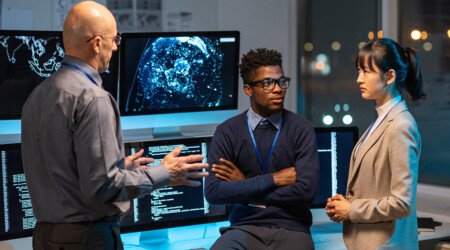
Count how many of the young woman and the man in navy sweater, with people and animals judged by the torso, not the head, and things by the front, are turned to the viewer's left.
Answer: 1

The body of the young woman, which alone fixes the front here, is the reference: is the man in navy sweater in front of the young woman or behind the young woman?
in front

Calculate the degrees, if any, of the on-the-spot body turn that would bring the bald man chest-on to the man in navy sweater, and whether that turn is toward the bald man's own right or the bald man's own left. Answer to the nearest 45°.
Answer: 0° — they already face them

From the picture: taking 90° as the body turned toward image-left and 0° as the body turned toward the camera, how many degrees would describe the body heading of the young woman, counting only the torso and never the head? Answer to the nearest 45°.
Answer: approximately 90°

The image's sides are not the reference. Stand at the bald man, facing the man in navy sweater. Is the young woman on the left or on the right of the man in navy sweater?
right

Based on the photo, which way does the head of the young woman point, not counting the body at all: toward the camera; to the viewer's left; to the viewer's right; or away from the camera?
to the viewer's left

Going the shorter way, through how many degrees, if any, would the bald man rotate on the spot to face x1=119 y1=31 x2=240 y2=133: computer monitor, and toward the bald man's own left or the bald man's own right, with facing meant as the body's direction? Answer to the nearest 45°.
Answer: approximately 45° to the bald man's own left

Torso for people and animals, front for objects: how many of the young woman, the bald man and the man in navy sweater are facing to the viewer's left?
1

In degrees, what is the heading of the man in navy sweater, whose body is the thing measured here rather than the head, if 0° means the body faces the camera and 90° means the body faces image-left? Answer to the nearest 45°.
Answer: approximately 0°

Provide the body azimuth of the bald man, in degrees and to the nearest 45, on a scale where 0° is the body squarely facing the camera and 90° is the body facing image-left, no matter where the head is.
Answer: approximately 225°

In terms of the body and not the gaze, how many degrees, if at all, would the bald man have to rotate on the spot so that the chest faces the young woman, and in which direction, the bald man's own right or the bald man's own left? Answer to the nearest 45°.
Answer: approximately 45° to the bald man's own right

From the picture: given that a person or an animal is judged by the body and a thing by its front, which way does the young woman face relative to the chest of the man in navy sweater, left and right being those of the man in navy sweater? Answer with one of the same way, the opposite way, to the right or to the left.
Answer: to the right
